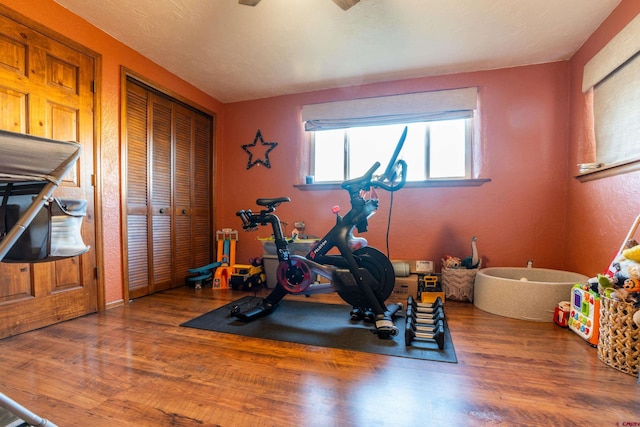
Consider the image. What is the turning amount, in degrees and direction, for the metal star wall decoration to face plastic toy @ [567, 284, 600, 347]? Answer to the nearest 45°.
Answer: approximately 45° to its left

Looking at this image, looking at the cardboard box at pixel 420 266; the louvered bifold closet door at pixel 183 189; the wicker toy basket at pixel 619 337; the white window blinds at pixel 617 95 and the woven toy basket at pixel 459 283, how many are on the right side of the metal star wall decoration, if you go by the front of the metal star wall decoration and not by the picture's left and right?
1

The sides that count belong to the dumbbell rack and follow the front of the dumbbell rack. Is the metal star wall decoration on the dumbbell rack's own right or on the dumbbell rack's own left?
on the dumbbell rack's own right

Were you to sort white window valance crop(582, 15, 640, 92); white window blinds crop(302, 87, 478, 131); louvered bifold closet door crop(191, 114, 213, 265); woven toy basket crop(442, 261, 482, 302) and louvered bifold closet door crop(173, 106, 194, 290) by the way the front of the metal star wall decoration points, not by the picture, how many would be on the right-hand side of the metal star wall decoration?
2

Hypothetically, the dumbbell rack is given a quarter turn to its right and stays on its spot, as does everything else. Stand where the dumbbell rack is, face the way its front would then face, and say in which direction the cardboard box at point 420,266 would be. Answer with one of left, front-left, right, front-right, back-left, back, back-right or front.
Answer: right

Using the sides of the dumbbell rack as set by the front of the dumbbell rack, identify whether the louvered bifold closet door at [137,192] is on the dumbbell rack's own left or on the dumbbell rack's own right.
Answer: on the dumbbell rack's own right

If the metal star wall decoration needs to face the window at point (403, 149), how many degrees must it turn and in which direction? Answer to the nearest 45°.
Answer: approximately 45° to its left

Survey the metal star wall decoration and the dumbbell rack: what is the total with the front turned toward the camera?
2

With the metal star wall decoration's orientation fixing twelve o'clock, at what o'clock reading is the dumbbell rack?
The dumbbell rack is roughly at 11 o'clock from the metal star wall decoration.

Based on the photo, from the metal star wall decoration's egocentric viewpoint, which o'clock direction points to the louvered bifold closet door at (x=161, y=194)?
The louvered bifold closet door is roughly at 2 o'clock from the metal star wall decoration.

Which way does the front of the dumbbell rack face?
toward the camera

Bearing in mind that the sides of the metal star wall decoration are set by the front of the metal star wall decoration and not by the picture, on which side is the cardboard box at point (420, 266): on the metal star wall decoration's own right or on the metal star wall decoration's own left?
on the metal star wall decoration's own left

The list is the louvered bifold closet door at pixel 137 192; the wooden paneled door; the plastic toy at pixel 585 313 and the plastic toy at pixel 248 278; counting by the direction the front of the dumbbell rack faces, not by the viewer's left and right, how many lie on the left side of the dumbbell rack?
1

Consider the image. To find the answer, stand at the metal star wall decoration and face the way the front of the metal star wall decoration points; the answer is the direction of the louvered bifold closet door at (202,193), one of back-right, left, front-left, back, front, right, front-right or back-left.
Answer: right

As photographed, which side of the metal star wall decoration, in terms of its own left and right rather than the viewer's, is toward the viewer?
front
